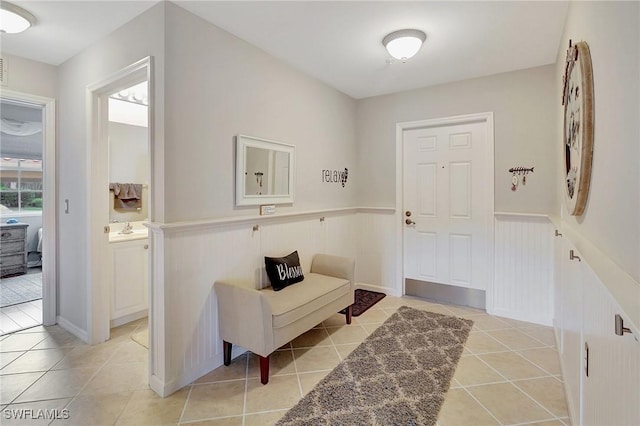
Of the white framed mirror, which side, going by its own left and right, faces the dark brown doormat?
left

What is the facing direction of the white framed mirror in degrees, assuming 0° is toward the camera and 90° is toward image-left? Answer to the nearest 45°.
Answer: approximately 315°

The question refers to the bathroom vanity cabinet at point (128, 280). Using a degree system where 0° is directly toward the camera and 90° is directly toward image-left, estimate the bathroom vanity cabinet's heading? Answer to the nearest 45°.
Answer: approximately 315°

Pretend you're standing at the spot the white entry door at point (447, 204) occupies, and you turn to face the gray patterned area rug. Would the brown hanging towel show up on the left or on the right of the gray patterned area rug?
right

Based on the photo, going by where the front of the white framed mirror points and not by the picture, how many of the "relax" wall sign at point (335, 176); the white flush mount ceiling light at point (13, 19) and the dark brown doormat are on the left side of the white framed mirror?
2

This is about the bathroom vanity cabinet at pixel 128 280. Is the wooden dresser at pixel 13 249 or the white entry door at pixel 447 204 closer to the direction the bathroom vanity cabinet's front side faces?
the white entry door

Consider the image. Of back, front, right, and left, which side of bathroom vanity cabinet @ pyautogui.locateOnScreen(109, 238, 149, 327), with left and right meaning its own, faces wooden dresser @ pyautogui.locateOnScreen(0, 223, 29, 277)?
back

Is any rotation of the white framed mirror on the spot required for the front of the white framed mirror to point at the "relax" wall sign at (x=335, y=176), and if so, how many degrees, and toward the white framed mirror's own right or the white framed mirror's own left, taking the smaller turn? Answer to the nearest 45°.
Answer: approximately 90° to the white framed mirror's own left

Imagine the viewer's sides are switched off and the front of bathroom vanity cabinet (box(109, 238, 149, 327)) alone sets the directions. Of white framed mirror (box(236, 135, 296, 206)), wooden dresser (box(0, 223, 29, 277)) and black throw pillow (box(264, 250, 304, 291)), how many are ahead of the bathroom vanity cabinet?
2
